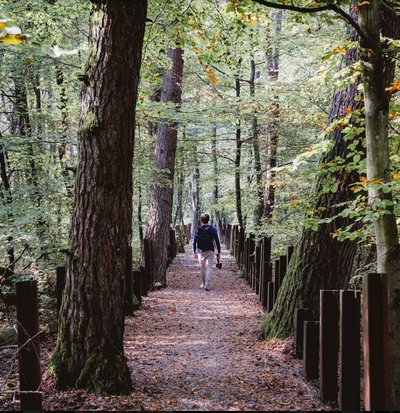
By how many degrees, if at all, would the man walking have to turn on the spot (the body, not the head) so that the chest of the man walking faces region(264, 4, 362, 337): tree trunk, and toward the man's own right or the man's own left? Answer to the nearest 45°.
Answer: approximately 180°

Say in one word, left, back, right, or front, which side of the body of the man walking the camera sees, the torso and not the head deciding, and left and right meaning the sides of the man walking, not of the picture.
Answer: back

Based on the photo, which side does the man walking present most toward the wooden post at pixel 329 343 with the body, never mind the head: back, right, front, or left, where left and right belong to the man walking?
back

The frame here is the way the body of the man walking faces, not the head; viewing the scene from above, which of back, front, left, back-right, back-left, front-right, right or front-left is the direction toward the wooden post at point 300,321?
back

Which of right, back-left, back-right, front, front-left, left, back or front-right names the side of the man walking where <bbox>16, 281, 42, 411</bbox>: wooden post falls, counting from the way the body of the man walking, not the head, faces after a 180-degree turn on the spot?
front

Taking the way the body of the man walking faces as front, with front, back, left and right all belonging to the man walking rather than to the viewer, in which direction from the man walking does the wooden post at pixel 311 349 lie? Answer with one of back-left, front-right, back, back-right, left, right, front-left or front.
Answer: back

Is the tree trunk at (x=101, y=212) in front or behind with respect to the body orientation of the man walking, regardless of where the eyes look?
behind

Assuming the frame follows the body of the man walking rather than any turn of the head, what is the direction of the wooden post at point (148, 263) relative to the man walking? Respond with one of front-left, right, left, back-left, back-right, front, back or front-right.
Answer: back-left

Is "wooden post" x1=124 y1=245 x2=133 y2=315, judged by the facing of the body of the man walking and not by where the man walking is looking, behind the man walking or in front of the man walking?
behind
